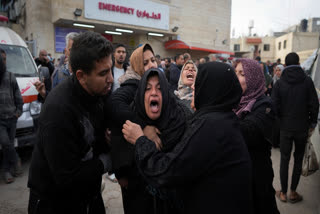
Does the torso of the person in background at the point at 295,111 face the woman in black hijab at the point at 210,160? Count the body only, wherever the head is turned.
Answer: no

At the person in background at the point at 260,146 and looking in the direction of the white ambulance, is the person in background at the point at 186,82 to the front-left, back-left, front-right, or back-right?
front-right

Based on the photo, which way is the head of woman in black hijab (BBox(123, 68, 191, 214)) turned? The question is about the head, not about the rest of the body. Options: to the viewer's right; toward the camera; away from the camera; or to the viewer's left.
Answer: toward the camera

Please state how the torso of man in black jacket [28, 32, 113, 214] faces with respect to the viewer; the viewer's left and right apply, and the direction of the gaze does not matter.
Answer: facing to the right of the viewer

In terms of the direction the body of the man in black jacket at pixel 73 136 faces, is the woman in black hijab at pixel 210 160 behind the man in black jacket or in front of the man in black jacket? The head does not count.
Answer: in front

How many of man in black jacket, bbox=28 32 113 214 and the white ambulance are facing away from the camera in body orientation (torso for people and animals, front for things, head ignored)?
0

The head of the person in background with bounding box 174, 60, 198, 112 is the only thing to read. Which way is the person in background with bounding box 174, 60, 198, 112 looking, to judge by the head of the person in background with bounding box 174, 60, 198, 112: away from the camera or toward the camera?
toward the camera

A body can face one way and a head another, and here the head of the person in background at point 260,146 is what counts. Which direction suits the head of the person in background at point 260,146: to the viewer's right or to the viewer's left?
to the viewer's left
